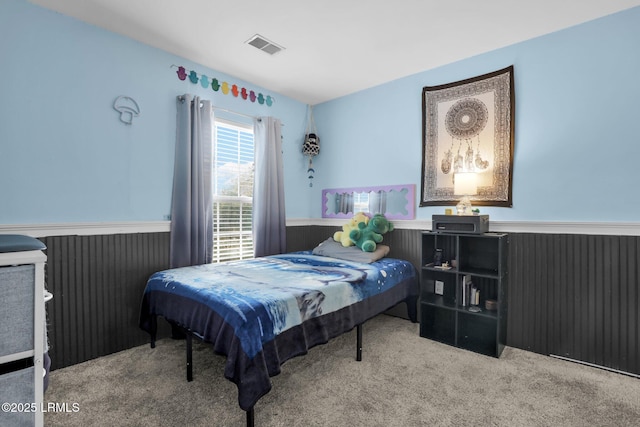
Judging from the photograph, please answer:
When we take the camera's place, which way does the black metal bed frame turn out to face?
facing the viewer and to the left of the viewer

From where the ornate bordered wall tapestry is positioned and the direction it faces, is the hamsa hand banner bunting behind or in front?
in front

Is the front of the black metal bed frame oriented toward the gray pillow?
no

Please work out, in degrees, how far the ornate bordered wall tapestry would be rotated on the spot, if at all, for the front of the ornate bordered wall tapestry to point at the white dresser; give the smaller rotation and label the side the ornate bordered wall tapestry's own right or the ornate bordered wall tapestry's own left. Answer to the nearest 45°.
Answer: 0° — it already faces it

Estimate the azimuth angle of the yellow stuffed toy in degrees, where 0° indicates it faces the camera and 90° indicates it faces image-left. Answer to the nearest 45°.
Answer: approximately 45°

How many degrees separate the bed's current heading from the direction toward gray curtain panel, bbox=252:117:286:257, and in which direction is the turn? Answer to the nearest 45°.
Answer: approximately 135° to its right

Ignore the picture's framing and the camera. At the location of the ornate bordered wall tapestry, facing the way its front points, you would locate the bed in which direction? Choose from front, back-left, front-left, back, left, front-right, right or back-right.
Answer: front

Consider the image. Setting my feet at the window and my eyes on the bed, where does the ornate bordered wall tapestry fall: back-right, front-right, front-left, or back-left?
front-left

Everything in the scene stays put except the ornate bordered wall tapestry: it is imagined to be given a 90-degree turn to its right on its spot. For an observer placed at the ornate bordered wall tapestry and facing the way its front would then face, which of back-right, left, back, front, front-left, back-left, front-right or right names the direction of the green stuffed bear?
front-left

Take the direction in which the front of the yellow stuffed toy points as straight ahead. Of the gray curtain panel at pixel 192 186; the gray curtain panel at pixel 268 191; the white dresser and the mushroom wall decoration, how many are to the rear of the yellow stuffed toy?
0

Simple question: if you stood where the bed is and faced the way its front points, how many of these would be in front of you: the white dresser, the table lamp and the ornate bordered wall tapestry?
1

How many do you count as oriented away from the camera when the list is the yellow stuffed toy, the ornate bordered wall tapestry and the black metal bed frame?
0

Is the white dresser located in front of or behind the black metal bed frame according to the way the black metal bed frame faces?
in front

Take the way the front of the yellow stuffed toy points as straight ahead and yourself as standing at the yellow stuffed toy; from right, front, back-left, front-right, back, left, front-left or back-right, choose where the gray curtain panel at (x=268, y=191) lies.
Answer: front-right

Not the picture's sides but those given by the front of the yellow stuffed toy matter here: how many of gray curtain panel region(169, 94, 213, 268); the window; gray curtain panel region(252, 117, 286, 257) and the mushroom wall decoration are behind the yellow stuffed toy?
0
